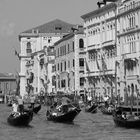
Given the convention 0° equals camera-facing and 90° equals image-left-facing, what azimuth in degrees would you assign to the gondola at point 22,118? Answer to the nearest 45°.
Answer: approximately 315°
